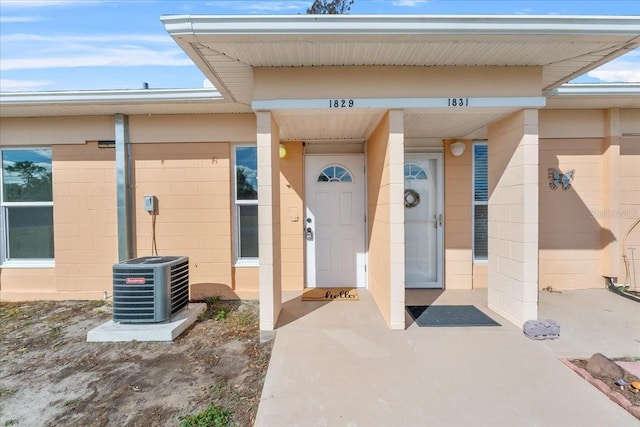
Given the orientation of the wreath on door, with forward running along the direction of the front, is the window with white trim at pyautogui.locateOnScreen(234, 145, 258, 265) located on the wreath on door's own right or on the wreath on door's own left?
on the wreath on door's own right

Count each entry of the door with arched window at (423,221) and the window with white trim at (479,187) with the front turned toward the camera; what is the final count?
2

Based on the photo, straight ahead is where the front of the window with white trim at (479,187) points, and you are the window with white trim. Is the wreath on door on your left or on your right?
on your right

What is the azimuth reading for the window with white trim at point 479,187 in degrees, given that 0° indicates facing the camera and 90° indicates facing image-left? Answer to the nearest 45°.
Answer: approximately 0°

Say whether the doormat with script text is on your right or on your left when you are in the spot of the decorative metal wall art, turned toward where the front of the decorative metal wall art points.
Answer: on your right

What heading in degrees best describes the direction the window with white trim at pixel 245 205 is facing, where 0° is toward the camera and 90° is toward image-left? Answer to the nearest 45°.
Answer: approximately 0°
